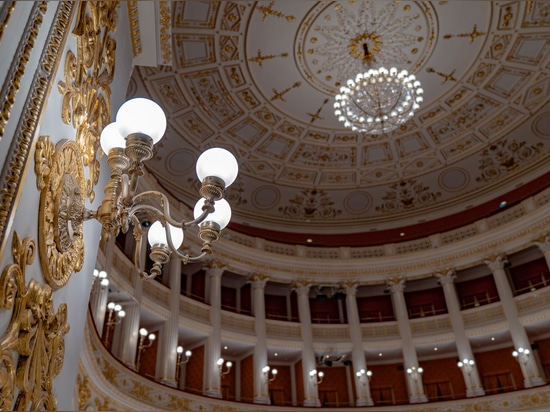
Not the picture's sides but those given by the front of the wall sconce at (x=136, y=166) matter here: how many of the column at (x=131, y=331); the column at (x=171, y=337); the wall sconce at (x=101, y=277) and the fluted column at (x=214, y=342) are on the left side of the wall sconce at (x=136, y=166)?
4

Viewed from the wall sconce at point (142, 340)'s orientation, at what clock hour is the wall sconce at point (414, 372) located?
the wall sconce at point (414, 372) is roughly at 10 o'clock from the wall sconce at point (142, 340).

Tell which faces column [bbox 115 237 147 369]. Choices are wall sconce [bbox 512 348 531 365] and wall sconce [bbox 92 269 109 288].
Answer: wall sconce [bbox 512 348 531 365]

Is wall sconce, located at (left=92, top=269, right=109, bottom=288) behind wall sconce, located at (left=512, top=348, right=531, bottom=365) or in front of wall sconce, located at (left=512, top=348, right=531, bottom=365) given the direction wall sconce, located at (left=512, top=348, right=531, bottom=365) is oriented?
in front

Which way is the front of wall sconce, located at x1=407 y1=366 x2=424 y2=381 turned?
toward the camera

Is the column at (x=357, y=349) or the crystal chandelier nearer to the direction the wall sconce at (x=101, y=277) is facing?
the crystal chandelier

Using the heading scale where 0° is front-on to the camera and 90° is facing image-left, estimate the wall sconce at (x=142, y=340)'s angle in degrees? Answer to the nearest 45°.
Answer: approximately 315°

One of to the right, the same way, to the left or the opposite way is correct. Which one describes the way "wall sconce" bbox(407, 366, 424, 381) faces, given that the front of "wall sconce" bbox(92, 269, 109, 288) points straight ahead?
to the right

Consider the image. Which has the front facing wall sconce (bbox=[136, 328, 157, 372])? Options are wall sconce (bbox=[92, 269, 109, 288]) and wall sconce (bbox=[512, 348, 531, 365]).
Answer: wall sconce (bbox=[512, 348, 531, 365])

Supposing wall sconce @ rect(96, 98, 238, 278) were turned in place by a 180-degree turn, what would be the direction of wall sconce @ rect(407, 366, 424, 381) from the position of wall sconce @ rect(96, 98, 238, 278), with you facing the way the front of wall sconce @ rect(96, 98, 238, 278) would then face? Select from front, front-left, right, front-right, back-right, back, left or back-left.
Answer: back-right

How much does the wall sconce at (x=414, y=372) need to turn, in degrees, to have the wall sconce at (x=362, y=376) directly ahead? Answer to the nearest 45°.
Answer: approximately 90° to its right

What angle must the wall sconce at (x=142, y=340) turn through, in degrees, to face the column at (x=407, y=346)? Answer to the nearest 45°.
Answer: approximately 45° to its left

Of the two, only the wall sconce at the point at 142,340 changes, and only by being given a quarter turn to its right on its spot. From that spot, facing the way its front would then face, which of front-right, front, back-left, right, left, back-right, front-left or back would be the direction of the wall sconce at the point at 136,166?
front-left

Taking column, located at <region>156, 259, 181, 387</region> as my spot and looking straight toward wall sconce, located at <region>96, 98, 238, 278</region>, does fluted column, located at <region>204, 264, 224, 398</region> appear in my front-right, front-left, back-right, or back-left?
back-left

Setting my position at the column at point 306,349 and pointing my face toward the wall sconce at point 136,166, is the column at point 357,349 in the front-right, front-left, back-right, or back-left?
back-left

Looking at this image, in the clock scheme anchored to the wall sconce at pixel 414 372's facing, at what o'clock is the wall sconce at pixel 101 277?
the wall sconce at pixel 101 277 is roughly at 1 o'clock from the wall sconce at pixel 414 372.

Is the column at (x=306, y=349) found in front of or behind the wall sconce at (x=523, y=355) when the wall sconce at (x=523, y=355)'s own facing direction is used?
in front

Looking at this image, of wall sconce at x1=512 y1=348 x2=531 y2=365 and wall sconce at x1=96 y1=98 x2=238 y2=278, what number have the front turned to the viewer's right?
1
